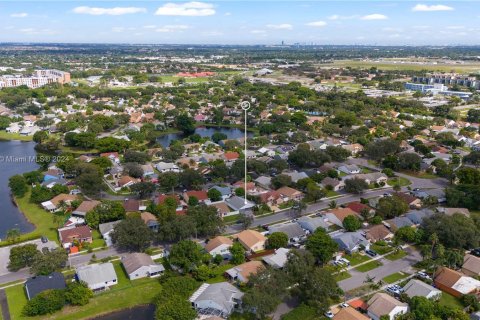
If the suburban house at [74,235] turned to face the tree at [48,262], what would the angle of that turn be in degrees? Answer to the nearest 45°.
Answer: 0° — it already faces it

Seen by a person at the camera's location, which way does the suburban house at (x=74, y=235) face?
facing the viewer

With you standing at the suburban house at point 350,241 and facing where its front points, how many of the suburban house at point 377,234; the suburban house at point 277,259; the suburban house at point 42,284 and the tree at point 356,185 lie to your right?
2

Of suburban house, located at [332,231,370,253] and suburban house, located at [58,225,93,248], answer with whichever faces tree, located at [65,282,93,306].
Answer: suburban house, located at [58,225,93,248]

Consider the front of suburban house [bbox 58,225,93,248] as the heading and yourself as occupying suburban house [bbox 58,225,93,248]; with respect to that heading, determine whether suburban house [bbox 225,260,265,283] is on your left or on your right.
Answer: on your left

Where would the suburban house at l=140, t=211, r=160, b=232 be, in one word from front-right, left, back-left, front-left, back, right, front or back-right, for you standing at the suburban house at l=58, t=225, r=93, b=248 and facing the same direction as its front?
left

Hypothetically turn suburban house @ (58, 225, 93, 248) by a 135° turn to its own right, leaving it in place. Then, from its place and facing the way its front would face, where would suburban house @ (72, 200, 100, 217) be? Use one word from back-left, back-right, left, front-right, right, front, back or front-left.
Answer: front-right

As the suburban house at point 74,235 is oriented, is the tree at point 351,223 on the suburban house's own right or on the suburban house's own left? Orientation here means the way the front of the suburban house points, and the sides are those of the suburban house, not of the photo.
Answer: on the suburban house's own left

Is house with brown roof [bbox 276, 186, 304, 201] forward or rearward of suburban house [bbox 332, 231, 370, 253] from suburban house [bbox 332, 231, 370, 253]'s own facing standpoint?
rearward

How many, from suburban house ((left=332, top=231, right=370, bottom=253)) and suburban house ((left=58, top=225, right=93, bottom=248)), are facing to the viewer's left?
0

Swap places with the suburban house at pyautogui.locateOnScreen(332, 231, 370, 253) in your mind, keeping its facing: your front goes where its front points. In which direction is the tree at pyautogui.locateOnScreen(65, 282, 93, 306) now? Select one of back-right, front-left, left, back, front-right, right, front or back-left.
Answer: right

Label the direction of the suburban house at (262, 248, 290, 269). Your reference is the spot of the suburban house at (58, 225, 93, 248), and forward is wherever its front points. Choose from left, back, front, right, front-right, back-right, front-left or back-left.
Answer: front-left

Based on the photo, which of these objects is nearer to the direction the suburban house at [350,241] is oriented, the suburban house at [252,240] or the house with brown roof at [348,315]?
the house with brown roof

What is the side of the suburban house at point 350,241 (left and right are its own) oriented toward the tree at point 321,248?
right

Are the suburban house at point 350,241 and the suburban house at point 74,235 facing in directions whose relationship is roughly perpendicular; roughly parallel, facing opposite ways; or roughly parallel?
roughly parallel

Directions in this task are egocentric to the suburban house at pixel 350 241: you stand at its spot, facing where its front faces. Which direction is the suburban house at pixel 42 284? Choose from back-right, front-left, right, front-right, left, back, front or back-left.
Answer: right

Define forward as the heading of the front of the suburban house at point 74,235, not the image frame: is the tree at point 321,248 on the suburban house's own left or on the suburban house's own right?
on the suburban house's own left
